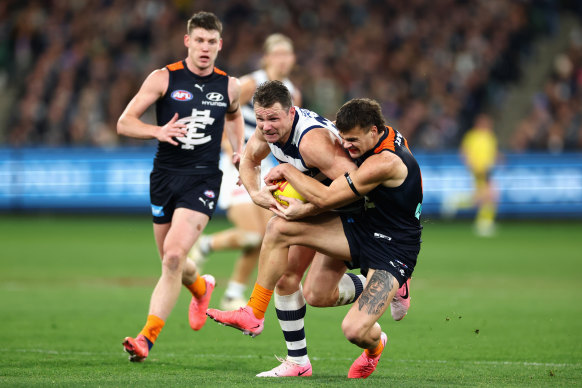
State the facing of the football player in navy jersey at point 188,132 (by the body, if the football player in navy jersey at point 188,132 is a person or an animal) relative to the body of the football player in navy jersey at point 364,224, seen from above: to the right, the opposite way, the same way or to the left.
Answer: to the left

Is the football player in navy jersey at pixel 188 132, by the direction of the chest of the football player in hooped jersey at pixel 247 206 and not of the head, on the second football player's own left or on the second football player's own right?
on the second football player's own right

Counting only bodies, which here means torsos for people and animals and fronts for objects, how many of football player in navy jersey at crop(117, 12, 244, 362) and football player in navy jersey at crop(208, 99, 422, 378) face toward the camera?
1

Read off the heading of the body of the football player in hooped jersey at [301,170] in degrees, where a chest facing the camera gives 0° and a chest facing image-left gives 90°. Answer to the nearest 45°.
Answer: approximately 45°

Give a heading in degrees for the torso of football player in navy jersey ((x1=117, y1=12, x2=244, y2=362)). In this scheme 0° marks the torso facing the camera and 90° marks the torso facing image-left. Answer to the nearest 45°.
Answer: approximately 0°

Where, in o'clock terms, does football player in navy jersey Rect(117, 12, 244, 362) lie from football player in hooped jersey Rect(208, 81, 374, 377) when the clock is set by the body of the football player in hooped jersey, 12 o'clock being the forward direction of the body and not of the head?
The football player in navy jersey is roughly at 3 o'clock from the football player in hooped jersey.

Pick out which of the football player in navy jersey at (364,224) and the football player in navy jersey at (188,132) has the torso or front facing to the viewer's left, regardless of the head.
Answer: the football player in navy jersey at (364,224)

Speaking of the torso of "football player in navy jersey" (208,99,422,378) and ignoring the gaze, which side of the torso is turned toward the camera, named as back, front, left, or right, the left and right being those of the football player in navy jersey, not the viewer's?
left

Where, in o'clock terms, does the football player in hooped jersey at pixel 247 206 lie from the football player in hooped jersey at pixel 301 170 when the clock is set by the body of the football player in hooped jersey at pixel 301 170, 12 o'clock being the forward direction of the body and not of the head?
the football player in hooped jersey at pixel 247 206 is roughly at 4 o'clock from the football player in hooped jersey at pixel 301 170.
